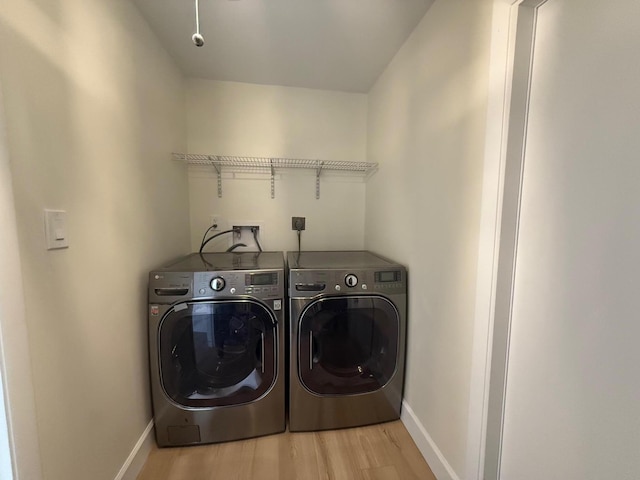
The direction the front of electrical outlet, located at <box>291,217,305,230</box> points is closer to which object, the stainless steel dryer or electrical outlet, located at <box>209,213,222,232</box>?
the stainless steel dryer

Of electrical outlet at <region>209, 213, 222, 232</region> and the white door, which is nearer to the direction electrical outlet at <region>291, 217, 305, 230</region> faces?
the white door

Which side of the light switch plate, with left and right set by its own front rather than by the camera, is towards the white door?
front

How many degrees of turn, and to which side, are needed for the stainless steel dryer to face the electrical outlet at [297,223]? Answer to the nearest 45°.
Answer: approximately 135° to its right

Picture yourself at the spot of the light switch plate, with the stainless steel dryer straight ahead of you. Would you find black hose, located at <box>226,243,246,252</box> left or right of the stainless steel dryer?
left

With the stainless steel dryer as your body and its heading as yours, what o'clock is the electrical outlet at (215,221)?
The electrical outlet is roughly at 4 o'clock from the stainless steel dryer.

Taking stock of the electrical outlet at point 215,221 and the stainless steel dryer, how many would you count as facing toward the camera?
2

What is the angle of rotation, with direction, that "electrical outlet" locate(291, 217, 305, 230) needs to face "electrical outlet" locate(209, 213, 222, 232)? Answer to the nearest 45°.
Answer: approximately 90° to its right

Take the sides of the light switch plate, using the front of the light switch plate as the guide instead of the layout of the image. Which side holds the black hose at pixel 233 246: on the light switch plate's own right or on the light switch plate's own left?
on the light switch plate's own left

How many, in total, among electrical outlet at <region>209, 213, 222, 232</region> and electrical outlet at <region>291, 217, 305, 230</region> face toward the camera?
2

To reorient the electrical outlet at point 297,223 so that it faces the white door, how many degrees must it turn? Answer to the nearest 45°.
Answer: approximately 45° to its left

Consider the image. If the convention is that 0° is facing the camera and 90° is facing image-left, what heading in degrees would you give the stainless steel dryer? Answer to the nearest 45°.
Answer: approximately 0°

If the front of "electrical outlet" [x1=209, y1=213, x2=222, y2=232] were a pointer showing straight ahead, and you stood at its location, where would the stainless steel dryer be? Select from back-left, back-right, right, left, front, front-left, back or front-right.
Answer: front-left

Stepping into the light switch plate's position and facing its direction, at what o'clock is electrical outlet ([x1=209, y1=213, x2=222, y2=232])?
The electrical outlet is roughly at 9 o'clock from the light switch plate.
